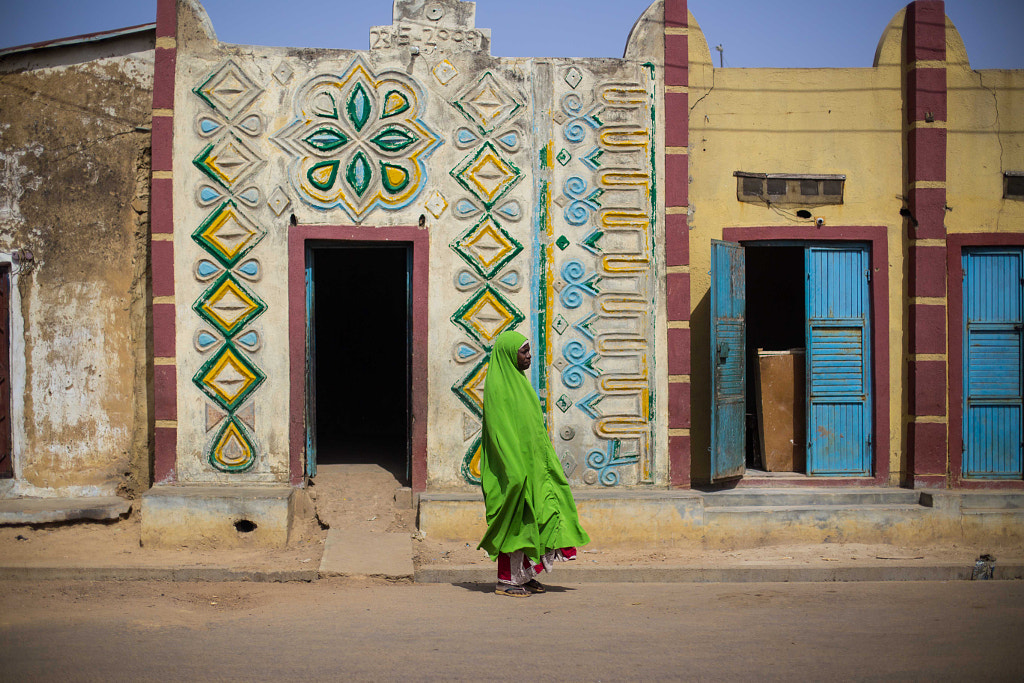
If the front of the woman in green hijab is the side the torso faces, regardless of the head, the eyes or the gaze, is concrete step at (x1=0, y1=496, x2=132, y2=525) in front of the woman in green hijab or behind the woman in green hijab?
behind

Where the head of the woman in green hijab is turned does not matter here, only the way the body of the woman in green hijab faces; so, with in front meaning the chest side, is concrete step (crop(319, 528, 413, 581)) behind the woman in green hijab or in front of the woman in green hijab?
behind

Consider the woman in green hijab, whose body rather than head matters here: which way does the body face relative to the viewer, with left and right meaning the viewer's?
facing to the right of the viewer

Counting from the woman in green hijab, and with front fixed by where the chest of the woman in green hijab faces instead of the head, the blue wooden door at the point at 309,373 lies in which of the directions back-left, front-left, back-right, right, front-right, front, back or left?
back-left

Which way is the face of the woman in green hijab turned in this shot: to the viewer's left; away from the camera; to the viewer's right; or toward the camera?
to the viewer's right

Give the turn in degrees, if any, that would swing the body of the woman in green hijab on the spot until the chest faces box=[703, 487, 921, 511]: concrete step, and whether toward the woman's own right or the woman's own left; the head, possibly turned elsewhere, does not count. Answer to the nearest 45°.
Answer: approximately 45° to the woman's own left
